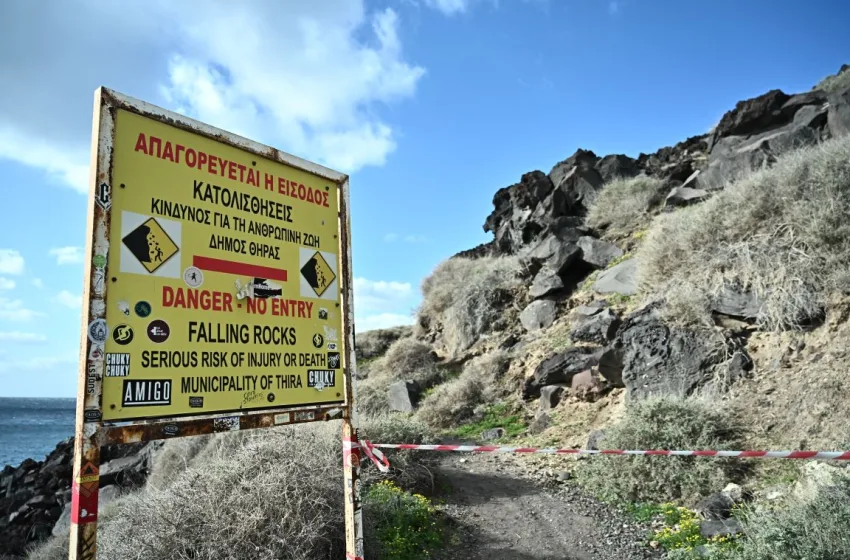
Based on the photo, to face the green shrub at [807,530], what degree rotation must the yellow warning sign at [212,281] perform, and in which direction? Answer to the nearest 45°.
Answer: approximately 45° to its left

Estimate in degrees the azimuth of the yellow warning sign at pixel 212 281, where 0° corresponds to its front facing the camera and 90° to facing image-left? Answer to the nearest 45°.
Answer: approximately 315°

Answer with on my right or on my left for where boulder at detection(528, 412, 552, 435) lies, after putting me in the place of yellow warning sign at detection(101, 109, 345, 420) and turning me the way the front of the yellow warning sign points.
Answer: on my left

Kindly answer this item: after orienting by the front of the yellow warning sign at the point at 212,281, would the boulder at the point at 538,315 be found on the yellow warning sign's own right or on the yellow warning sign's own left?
on the yellow warning sign's own left

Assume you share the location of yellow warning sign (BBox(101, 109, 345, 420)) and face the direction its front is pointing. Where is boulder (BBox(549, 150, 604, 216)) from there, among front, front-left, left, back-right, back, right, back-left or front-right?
left

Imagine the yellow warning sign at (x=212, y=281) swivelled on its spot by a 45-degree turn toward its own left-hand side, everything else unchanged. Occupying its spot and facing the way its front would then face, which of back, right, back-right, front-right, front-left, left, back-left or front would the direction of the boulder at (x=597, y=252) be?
front-left

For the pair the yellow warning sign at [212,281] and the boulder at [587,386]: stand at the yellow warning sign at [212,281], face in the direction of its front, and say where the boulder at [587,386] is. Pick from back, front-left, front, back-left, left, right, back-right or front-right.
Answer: left

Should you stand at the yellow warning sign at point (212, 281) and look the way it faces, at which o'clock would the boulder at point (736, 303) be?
The boulder is roughly at 10 o'clock from the yellow warning sign.

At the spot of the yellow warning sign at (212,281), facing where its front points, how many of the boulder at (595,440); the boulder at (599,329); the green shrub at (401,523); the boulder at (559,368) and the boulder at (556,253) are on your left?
5

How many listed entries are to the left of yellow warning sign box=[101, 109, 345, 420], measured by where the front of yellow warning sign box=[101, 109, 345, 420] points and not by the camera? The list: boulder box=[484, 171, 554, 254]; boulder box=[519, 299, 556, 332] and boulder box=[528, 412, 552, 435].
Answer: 3

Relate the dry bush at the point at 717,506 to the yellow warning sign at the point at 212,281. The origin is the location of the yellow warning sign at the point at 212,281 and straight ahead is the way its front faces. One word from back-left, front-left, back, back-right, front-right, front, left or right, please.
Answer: front-left

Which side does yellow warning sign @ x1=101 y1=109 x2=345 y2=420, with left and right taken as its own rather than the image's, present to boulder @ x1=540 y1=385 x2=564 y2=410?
left
